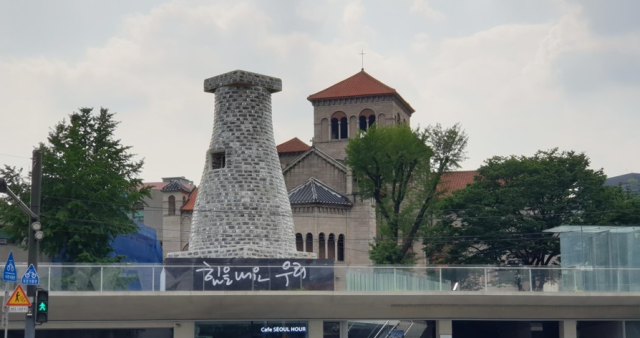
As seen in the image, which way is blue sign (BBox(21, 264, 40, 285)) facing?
toward the camera

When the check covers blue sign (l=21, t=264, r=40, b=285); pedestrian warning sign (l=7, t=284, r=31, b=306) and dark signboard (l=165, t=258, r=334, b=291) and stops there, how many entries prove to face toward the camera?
3

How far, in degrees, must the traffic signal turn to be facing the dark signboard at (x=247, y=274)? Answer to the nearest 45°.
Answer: approximately 90° to its left

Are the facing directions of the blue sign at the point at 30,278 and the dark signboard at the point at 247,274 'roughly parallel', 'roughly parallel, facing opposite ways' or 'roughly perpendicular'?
roughly parallel

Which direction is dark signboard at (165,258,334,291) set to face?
toward the camera

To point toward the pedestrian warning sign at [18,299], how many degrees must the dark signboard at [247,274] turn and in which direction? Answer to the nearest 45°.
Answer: approximately 45° to its right

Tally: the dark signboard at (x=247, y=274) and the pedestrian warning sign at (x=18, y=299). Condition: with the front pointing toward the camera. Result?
2

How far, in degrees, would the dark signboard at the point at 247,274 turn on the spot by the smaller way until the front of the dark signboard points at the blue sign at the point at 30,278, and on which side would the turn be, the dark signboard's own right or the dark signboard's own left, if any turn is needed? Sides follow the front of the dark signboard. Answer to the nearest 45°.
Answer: approximately 45° to the dark signboard's own right

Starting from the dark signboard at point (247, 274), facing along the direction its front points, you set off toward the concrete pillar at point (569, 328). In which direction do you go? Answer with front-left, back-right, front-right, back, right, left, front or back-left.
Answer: left

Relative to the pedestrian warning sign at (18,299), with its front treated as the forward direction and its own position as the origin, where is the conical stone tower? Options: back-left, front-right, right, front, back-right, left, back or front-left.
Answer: back-left

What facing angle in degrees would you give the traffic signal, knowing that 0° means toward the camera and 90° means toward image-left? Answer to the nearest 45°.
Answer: approximately 315°

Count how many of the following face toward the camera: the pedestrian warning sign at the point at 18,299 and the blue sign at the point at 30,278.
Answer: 2

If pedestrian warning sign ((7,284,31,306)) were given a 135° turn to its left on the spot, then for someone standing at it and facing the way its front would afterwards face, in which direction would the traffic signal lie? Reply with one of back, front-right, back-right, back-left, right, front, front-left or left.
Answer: right
